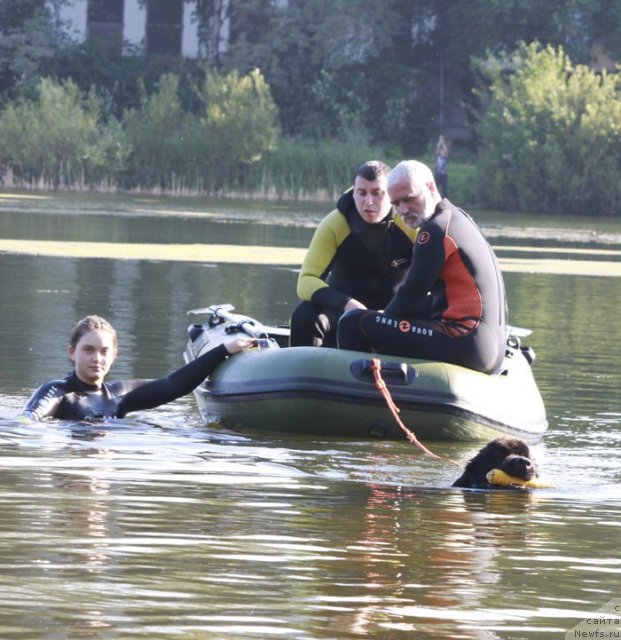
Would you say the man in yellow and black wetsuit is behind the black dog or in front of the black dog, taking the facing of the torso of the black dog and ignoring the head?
behind

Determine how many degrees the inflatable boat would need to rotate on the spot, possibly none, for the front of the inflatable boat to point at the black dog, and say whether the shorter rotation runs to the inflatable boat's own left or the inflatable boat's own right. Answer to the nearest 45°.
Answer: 0° — it already faces it

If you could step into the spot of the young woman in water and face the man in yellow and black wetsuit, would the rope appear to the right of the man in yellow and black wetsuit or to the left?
right

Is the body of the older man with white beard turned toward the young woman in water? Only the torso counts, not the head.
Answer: yes

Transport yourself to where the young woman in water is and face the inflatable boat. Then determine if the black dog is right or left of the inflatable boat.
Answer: right

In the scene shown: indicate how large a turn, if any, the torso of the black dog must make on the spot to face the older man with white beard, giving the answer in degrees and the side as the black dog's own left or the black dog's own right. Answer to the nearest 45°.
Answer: approximately 135° to the black dog's own left

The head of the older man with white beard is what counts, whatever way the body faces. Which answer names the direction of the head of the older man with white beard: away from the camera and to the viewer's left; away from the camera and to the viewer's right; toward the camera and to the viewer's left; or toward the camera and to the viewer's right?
toward the camera and to the viewer's left

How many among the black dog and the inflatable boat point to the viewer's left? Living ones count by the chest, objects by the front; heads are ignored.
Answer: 0

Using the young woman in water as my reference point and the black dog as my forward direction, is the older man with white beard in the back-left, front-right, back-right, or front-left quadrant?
front-left

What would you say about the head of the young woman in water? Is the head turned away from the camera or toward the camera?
toward the camera

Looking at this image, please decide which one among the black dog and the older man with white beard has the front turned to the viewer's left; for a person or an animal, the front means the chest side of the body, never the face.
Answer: the older man with white beard

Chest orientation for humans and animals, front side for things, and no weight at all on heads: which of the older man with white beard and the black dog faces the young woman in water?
the older man with white beard

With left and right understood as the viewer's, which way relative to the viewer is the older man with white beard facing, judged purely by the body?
facing to the left of the viewer

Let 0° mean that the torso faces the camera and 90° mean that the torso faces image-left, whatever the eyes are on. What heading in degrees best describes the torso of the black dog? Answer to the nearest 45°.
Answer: approximately 315°

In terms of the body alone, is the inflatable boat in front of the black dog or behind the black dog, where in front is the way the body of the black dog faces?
behind
